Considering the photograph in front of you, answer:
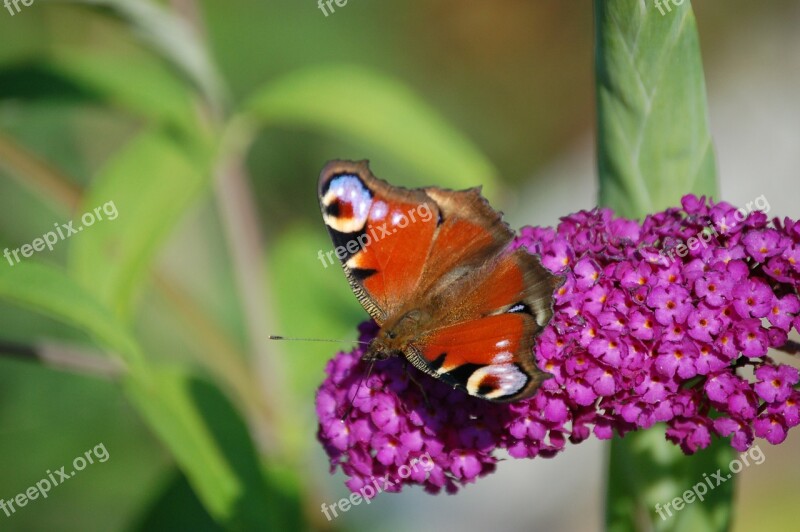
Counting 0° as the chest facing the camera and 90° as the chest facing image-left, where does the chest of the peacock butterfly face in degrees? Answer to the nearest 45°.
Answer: approximately 45°

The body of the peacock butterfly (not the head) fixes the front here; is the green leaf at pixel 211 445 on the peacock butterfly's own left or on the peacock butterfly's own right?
on the peacock butterfly's own right

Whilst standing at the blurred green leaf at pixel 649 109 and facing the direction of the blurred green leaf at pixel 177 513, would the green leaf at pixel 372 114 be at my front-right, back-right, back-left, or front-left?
front-right

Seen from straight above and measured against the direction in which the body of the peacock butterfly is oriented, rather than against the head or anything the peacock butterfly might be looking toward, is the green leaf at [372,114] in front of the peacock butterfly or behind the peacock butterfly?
behind

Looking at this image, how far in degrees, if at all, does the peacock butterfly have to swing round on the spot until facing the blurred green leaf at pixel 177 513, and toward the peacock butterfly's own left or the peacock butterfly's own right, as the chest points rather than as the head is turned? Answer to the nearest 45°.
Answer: approximately 90° to the peacock butterfly's own right

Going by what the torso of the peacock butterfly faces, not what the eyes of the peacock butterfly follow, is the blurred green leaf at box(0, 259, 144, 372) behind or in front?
in front

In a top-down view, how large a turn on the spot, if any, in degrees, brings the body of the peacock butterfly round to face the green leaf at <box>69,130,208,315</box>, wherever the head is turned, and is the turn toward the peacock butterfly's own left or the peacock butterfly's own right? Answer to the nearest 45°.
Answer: approximately 90° to the peacock butterfly's own right
